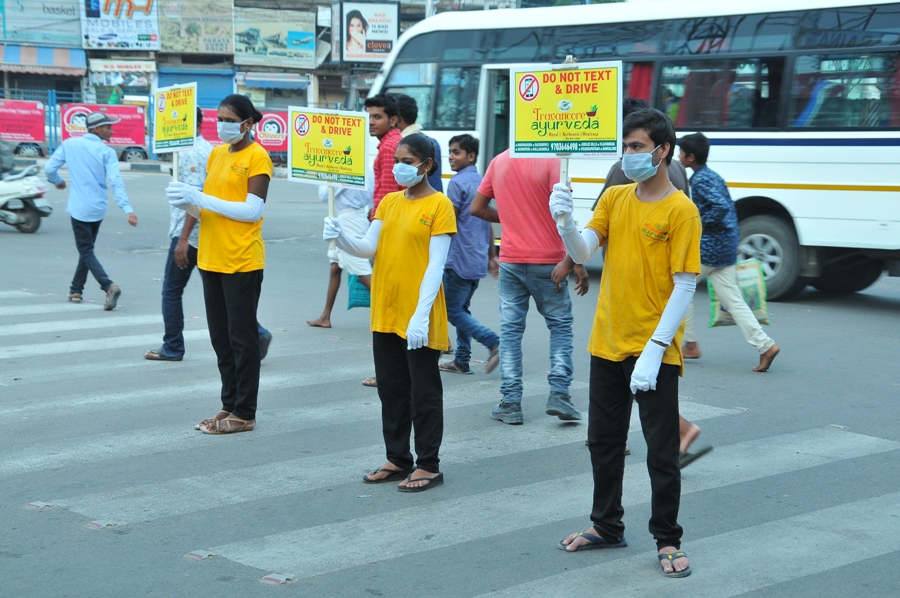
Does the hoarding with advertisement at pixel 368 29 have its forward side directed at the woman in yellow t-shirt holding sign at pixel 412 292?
yes

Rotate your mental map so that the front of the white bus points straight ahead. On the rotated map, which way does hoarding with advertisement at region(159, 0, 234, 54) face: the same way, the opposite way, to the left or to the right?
to the left

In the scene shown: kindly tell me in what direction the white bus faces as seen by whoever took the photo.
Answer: facing to the left of the viewer

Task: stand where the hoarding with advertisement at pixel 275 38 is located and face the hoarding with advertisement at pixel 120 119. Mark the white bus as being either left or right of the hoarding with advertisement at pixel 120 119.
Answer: left

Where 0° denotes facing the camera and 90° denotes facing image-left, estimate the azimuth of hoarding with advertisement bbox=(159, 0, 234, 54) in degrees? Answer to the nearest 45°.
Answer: approximately 0°

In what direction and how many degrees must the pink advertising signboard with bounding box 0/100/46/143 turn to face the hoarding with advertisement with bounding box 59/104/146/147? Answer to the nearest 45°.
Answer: approximately 90° to its left

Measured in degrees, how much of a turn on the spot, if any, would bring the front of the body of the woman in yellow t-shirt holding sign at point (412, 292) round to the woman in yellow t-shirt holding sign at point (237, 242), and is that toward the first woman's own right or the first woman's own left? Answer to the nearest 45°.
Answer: approximately 90° to the first woman's own right

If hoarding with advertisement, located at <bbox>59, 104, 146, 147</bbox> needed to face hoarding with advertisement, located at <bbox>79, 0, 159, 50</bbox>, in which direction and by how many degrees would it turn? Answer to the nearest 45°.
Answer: approximately 180°

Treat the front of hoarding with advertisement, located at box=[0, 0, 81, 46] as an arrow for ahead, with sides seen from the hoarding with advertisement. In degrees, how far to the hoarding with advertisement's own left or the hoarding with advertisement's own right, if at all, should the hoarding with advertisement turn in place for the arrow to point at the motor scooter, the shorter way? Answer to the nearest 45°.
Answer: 0° — it already faces it
